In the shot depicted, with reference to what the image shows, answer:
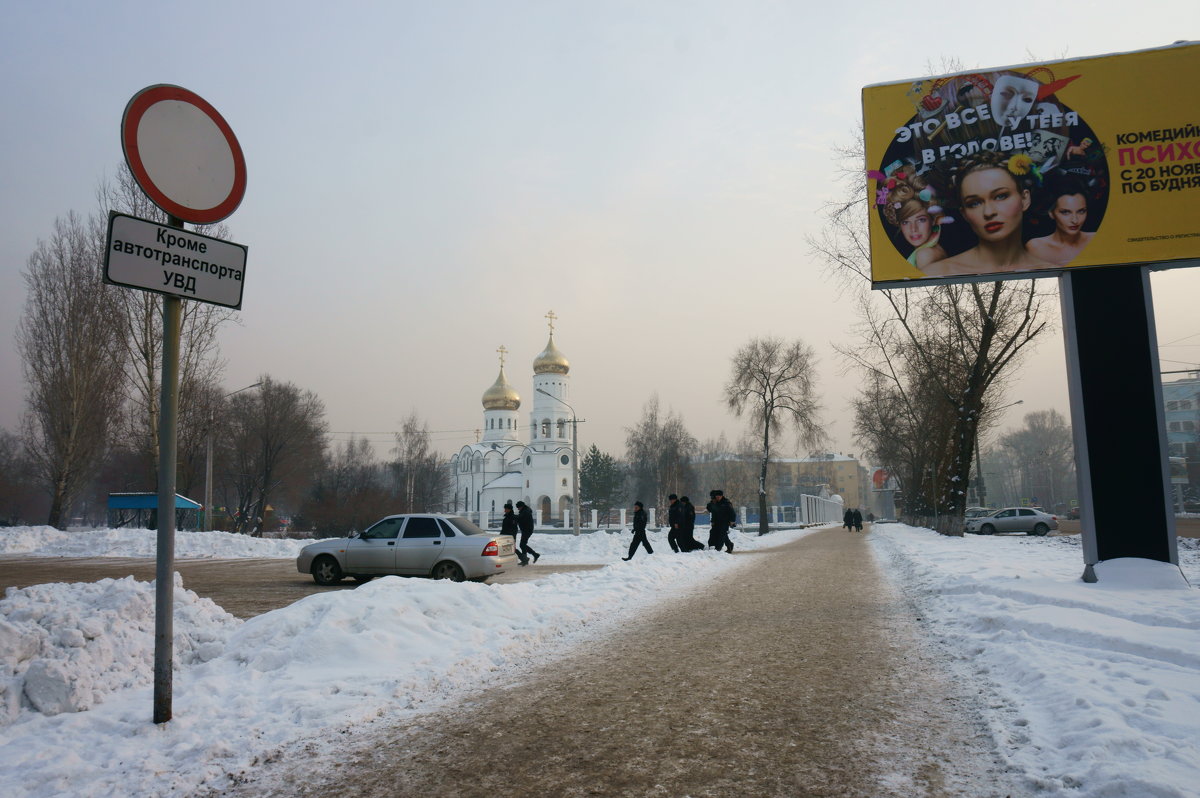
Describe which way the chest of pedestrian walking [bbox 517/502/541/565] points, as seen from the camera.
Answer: to the viewer's left

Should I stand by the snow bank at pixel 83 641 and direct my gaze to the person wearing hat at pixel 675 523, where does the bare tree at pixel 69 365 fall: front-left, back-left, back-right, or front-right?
front-left

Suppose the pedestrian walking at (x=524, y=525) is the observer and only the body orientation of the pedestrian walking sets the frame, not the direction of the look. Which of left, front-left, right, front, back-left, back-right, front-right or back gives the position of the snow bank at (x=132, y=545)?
front-right

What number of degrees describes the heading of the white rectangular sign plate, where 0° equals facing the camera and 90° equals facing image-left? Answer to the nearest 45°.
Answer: approximately 0°

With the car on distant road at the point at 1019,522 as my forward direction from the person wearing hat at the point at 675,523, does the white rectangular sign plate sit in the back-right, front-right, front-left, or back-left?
back-right

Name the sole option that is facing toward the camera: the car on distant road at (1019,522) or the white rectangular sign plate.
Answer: the white rectangular sign plate

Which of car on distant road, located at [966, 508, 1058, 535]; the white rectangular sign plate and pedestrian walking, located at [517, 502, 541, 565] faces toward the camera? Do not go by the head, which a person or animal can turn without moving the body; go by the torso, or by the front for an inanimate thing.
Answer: the white rectangular sign plate
